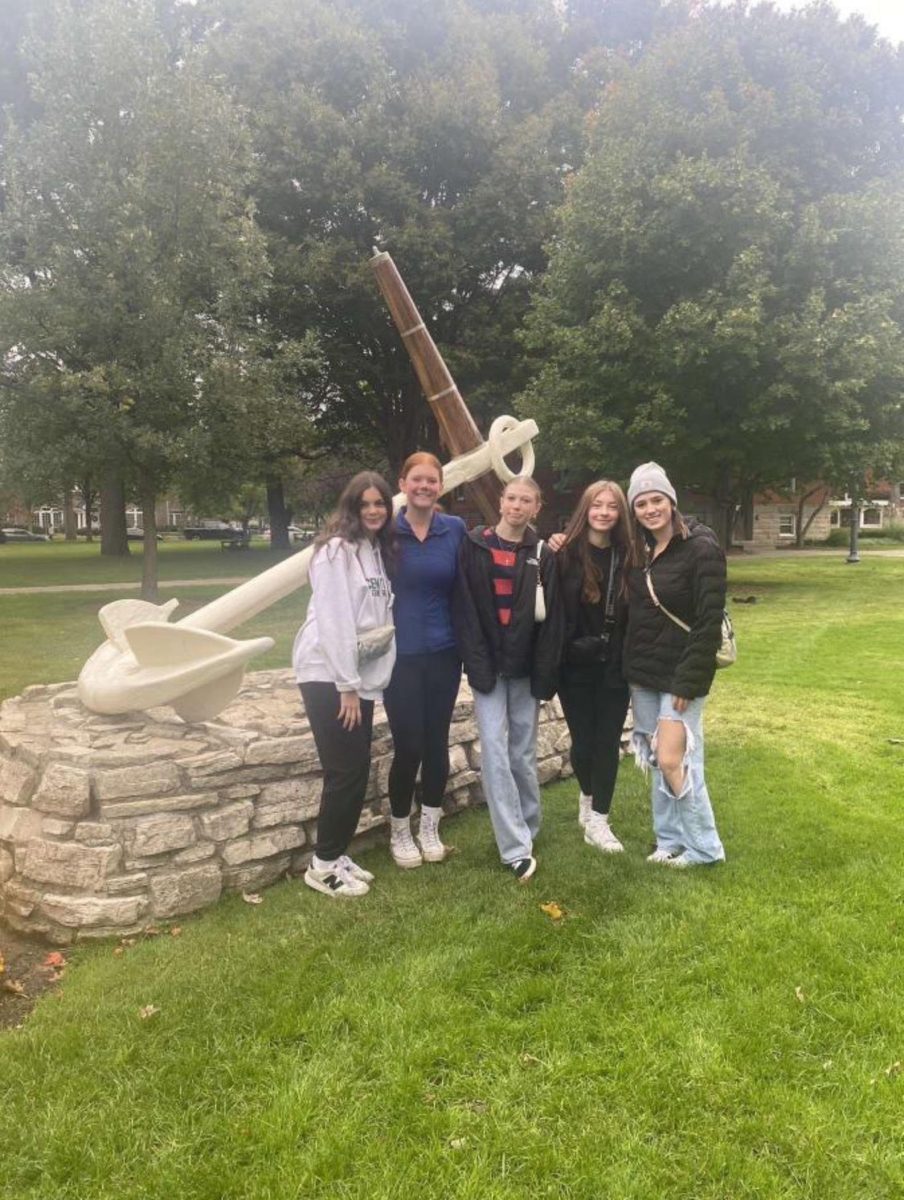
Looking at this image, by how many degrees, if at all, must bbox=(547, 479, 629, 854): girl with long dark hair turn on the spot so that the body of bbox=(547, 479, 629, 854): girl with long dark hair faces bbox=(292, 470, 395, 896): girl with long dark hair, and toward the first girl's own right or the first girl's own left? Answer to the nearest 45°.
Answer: approximately 45° to the first girl's own right

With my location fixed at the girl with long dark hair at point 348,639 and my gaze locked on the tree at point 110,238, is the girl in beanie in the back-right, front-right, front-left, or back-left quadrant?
back-right

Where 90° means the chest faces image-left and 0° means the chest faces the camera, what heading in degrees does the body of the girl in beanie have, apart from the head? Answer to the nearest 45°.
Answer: approximately 45°

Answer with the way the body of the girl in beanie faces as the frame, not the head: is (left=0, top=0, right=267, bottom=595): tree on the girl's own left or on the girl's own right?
on the girl's own right

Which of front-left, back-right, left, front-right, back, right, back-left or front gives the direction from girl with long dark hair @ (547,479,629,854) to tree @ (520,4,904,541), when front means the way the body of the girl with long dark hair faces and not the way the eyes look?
back

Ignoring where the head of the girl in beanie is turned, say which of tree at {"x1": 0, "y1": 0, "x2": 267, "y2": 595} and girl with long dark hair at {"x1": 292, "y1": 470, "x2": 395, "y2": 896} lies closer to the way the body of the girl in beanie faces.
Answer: the girl with long dark hair
